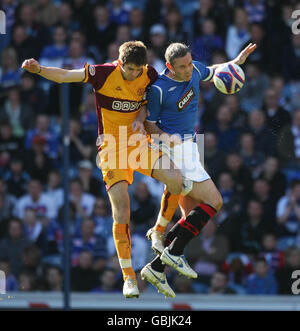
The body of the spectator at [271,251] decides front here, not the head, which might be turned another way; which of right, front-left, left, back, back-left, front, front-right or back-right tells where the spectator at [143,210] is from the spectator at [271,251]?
right

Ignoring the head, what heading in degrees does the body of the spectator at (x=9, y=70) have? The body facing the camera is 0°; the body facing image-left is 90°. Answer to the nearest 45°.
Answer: approximately 0°

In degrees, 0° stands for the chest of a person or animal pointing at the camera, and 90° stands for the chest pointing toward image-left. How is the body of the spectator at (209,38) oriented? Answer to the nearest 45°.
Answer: approximately 0°

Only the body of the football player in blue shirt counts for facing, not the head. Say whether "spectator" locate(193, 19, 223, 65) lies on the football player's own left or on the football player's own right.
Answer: on the football player's own left

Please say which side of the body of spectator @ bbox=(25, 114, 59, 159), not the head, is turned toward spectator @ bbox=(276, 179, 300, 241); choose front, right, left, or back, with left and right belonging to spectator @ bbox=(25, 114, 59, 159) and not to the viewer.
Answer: left
